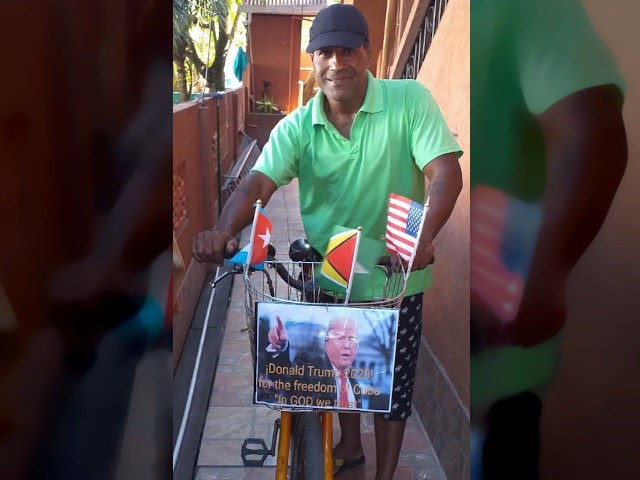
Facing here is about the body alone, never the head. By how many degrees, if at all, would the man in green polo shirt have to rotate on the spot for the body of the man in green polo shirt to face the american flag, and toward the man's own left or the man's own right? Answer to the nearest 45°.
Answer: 0° — they already face it

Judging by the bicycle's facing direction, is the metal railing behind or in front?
behind

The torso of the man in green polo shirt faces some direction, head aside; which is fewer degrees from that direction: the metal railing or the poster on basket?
the poster on basket

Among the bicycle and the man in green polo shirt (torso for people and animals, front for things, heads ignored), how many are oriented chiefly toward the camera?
2

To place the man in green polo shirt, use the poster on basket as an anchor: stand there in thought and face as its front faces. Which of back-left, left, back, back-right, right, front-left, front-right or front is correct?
back

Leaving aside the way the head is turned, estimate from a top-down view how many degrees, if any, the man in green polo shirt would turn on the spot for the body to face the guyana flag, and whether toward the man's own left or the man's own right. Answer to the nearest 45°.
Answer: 0° — they already face it
